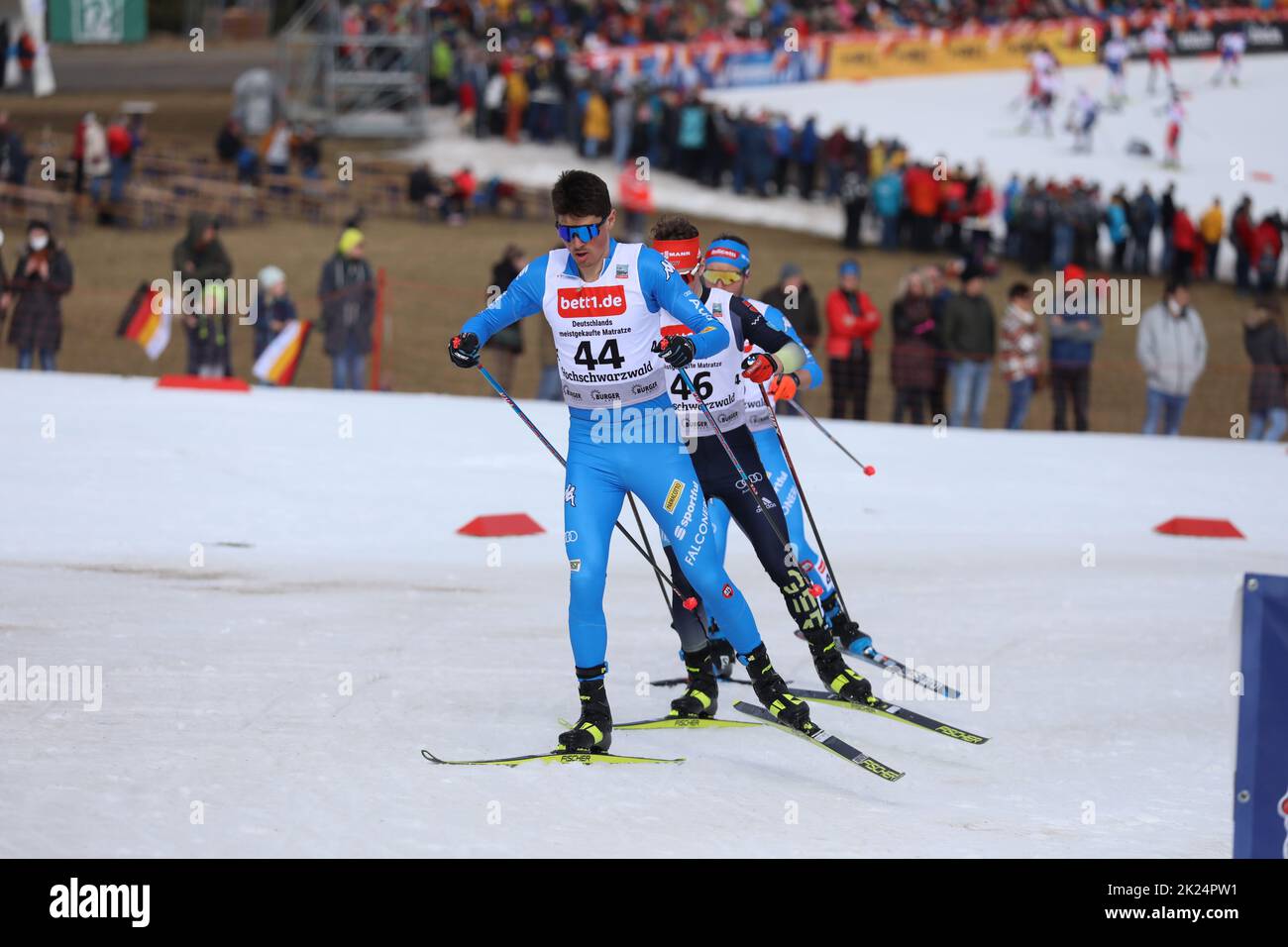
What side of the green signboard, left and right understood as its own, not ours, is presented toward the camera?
front

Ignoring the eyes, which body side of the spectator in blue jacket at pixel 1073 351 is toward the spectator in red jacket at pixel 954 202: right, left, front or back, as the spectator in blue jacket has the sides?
back

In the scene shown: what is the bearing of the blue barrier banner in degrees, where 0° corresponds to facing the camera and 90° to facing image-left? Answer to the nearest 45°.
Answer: approximately 0°

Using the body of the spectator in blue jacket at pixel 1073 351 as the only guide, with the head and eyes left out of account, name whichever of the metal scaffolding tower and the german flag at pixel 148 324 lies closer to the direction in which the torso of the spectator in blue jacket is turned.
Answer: the german flag

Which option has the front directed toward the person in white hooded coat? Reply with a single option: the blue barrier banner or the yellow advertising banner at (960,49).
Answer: the yellow advertising banner

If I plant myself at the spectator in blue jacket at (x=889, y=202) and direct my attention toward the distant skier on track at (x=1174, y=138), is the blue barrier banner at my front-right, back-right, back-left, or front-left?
back-right

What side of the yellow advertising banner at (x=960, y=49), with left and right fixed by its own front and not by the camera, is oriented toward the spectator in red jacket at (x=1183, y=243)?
front

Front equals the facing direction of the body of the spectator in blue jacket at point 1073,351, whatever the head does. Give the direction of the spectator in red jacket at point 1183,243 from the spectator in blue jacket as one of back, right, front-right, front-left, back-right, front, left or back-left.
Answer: back

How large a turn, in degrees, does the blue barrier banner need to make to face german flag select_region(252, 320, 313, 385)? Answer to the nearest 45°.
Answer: approximately 135° to its right

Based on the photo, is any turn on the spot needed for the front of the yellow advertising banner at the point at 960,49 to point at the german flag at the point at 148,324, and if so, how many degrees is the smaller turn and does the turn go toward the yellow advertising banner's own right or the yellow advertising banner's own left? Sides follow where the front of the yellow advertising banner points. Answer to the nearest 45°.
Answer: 0° — it already faces it

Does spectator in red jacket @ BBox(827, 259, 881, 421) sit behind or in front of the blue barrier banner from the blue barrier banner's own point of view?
behind

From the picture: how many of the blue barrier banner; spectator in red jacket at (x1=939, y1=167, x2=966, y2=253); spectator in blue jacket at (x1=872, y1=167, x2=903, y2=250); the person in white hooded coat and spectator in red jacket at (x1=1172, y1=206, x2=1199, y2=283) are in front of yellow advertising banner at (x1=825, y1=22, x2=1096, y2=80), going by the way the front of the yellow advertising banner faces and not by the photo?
5

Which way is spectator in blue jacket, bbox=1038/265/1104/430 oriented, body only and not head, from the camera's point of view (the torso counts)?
toward the camera
